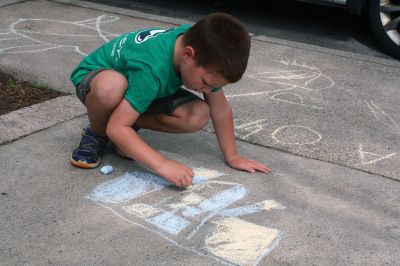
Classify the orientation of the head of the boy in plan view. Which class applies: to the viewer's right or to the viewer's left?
to the viewer's right

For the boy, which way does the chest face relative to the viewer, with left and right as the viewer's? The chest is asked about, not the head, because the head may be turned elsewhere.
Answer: facing the viewer and to the right of the viewer
